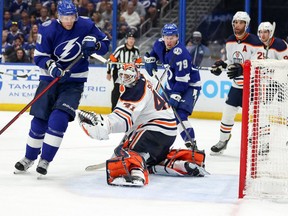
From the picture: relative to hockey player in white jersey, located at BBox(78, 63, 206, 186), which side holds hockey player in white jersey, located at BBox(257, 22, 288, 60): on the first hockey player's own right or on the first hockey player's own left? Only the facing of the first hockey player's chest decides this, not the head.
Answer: on the first hockey player's own right

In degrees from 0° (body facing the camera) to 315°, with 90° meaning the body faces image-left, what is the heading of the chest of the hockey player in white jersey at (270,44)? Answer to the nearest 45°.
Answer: approximately 45°

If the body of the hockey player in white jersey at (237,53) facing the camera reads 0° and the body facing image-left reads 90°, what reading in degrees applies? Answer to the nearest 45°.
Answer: approximately 45°

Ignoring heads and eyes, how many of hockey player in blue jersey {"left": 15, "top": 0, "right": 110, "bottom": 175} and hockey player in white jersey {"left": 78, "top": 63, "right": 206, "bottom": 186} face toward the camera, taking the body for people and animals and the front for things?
1
